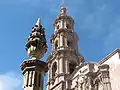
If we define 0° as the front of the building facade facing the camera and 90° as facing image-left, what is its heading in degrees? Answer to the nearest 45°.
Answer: approximately 45°
